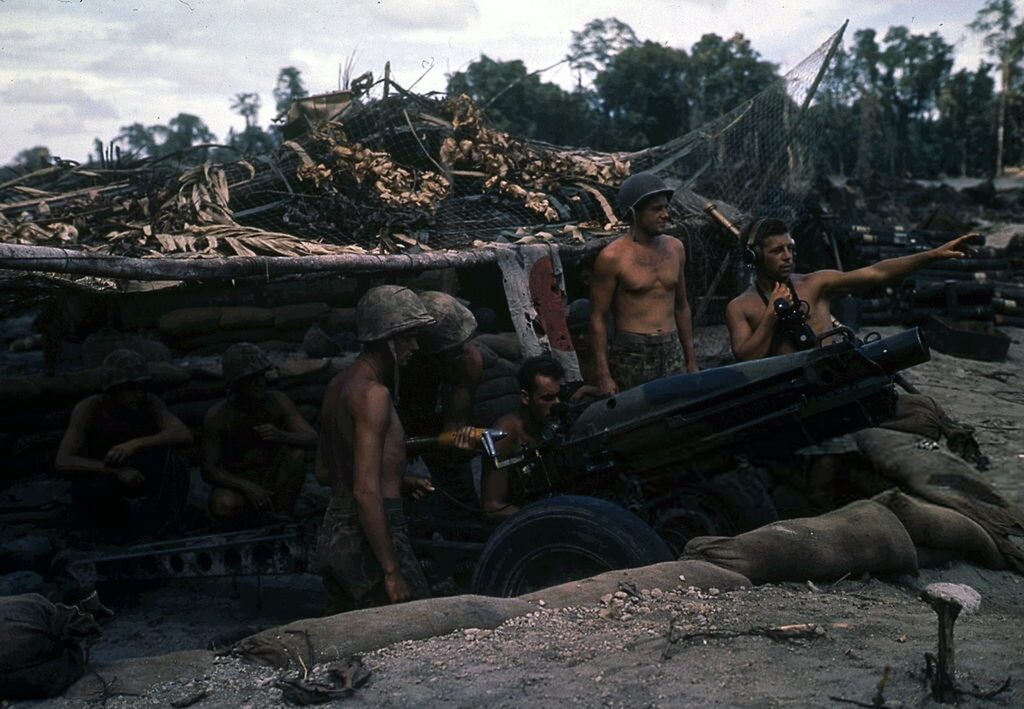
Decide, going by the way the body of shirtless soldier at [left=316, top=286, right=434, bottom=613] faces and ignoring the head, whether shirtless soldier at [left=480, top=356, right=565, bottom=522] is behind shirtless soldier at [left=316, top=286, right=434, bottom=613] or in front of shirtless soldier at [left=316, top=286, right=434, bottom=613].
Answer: in front

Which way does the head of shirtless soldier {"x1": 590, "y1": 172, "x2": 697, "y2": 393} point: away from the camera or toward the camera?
toward the camera

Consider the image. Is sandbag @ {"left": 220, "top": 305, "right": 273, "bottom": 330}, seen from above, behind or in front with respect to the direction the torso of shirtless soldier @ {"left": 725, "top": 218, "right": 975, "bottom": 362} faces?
behind

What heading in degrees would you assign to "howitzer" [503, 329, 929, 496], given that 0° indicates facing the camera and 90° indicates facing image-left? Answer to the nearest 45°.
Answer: approximately 270°

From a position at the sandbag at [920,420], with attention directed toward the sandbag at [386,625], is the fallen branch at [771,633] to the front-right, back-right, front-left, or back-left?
front-left

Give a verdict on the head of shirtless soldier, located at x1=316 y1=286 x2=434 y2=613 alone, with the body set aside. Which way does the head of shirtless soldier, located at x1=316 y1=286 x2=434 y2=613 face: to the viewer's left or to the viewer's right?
to the viewer's right

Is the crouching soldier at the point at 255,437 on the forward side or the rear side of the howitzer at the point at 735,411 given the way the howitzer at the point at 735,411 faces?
on the rear side

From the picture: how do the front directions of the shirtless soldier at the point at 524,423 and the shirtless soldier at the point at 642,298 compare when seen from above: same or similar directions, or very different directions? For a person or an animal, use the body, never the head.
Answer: same or similar directions

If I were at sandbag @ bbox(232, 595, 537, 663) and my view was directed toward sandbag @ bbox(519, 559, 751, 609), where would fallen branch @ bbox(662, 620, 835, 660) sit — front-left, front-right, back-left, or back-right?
front-right

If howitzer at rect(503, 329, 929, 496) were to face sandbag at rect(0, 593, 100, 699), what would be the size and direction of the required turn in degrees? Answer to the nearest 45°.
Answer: approximately 135° to its right

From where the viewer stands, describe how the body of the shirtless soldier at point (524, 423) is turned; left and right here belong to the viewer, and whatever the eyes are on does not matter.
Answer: facing the viewer and to the right of the viewer

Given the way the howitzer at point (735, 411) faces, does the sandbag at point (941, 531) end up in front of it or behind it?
in front

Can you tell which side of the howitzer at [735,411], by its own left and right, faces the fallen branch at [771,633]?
right

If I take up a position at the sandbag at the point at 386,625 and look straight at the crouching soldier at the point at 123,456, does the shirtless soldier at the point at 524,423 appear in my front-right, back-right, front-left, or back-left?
front-right

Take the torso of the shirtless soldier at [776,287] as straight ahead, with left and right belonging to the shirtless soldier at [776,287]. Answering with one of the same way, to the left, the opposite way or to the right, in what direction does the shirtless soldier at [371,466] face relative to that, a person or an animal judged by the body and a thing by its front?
to the left
